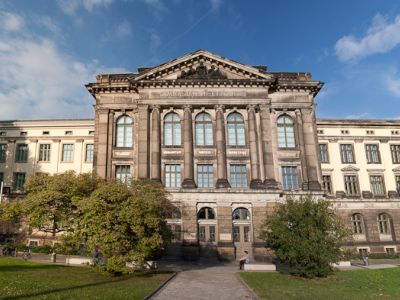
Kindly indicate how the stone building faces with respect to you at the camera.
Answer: facing the viewer

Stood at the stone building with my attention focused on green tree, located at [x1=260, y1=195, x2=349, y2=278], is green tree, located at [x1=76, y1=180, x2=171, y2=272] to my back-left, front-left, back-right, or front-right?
front-right

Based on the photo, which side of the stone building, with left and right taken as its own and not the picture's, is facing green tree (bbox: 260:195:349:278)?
front

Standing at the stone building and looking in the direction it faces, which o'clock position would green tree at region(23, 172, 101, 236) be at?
The green tree is roughly at 2 o'clock from the stone building.

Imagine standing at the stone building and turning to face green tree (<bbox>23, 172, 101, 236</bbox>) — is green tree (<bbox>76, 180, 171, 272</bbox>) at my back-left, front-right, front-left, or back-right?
front-left

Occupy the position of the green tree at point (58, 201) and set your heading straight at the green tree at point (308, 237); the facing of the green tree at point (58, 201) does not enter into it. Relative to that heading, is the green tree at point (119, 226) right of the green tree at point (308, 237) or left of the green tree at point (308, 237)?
right

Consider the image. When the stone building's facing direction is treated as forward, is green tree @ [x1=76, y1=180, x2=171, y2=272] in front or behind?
in front
